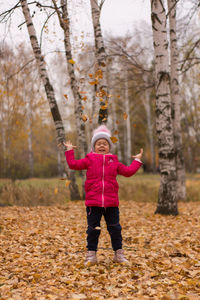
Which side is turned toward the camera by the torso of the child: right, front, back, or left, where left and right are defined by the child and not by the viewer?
front

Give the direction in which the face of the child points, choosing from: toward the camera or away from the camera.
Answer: toward the camera
